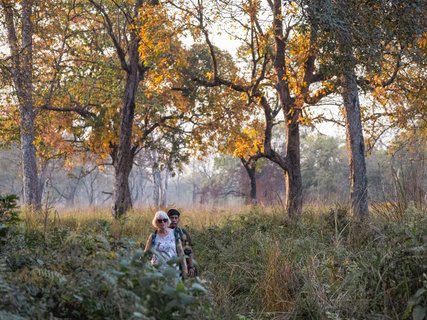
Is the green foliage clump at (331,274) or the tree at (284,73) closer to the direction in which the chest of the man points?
the green foliage clump

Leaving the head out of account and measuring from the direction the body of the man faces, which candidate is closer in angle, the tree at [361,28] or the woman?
the woman

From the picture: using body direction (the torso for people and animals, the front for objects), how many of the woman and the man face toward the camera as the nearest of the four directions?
2

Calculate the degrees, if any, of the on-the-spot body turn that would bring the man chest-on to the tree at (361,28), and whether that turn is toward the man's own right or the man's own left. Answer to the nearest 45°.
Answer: approximately 135° to the man's own left

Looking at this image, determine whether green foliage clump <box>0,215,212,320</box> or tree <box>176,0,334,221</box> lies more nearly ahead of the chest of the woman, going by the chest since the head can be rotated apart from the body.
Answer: the green foliage clump

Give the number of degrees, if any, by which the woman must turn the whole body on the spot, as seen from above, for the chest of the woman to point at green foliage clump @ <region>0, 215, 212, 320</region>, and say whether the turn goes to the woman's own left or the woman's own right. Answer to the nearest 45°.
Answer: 0° — they already face it

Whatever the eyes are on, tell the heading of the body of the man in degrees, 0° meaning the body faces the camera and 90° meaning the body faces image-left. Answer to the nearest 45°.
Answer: approximately 0°
